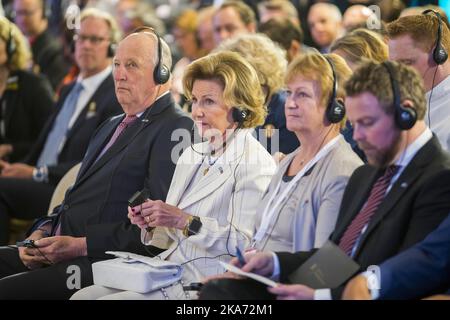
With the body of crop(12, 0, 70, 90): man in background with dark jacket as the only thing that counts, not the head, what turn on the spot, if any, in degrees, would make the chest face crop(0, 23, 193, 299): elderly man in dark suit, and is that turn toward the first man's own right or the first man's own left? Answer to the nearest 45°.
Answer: approximately 45° to the first man's own left

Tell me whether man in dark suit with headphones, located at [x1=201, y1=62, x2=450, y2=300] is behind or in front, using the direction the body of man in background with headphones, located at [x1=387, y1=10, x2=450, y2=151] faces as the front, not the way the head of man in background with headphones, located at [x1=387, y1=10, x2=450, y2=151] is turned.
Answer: in front

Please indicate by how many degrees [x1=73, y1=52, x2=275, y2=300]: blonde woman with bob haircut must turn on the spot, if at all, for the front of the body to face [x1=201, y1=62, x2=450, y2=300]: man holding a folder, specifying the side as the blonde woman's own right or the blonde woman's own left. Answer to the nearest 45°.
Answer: approximately 90° to the blonde woman's own left

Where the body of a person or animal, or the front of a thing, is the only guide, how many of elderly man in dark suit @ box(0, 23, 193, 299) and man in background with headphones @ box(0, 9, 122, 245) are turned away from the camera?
0

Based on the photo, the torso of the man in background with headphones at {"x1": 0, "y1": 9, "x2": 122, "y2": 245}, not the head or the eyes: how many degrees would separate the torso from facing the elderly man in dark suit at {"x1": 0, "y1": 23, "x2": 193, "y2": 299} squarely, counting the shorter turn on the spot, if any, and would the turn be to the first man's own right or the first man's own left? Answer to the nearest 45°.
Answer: approximately 45° to the first man's own left

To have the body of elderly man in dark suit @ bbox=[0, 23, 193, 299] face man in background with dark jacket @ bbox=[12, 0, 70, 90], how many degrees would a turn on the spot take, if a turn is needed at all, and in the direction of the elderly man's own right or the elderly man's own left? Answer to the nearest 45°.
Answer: approximately 135° to the elderly man's own right

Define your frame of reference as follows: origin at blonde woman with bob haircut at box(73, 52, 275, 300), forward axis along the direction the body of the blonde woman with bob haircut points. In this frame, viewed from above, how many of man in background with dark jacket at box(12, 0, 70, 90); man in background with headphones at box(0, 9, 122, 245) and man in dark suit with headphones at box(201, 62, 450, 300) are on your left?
1
